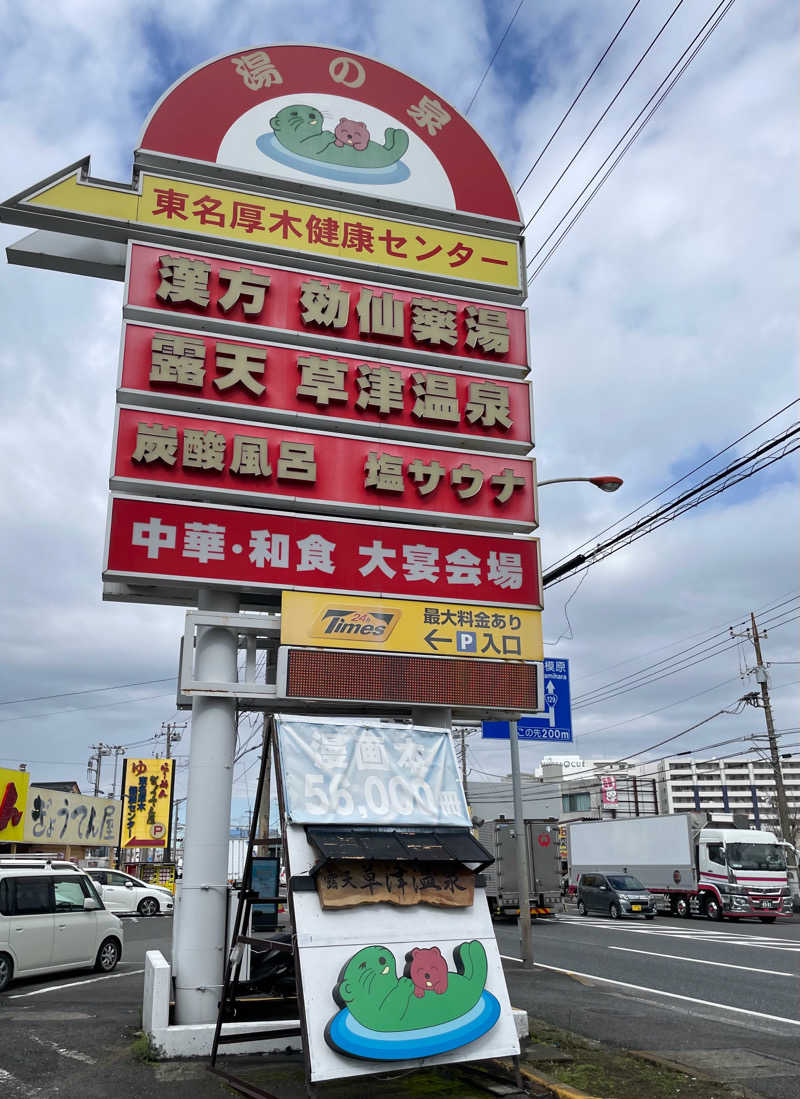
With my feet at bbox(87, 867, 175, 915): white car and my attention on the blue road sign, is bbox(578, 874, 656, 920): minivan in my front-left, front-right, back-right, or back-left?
front-left

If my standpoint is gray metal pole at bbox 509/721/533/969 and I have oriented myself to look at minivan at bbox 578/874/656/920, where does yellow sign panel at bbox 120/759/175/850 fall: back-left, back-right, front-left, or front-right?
front-left

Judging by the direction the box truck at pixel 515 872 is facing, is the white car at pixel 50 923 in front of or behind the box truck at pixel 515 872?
behind

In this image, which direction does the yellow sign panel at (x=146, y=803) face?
toward the camera

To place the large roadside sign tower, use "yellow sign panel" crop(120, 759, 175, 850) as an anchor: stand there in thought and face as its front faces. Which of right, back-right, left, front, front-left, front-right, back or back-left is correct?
front

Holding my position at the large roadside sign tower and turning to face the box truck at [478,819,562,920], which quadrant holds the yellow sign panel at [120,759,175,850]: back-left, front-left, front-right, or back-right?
front-left

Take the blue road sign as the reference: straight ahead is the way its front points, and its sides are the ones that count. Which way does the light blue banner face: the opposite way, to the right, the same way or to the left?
the same way

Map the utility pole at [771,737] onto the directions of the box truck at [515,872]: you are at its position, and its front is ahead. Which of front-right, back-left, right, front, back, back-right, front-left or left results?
front-right

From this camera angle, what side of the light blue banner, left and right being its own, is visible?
front

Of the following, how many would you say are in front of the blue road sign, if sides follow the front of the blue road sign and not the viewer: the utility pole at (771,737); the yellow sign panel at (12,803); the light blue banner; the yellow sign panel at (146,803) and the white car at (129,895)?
1

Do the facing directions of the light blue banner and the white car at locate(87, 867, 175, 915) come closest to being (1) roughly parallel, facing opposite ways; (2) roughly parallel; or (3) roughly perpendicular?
roughly perpendicular
